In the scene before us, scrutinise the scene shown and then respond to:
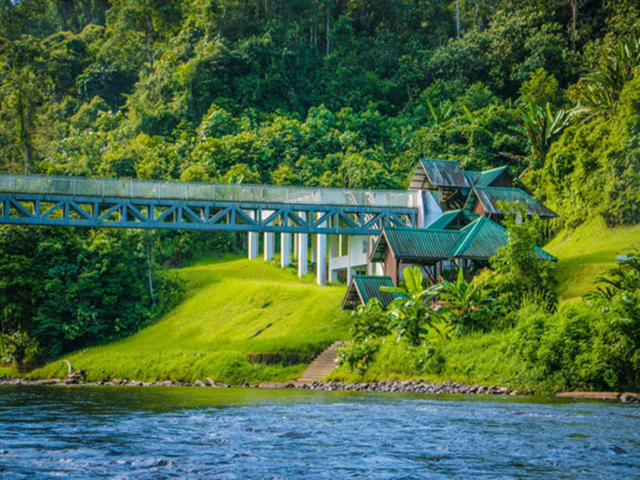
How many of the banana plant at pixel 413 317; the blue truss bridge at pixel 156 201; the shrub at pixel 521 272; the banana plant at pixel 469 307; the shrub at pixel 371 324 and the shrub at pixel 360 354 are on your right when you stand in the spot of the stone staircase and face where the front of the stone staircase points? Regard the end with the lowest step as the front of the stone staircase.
1

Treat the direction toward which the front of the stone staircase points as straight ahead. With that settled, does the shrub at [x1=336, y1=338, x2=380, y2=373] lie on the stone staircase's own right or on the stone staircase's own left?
on the stone staircase's own left

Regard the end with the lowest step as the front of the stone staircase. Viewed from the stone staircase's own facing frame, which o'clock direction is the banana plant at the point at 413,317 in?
The banana plant is roughly at 9 o'clock from the stone staircase.

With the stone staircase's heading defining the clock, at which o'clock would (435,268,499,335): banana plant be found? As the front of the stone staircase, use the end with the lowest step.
The banana plant is roughly at 7 o'clock from the stone staircase.

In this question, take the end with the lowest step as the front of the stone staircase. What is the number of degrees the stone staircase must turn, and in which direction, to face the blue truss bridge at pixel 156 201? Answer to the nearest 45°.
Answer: approximately 90° to its right

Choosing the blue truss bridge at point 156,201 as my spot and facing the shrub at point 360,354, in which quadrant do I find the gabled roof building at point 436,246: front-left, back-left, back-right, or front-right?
front-left

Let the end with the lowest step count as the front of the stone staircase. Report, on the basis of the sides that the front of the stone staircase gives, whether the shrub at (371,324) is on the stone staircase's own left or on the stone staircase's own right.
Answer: on the stone staircase's own left

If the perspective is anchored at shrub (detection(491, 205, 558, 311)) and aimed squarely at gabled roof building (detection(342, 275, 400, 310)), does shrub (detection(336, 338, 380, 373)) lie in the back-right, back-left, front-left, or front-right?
front-left

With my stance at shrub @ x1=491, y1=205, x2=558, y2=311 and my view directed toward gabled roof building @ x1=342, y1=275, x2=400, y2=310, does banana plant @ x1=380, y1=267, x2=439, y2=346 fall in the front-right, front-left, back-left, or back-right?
front-left

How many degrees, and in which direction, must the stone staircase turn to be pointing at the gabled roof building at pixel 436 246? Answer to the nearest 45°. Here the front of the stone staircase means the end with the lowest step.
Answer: approximately 180°

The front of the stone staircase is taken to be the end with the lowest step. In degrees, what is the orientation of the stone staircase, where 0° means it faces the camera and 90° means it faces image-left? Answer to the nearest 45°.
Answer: approximately 45°

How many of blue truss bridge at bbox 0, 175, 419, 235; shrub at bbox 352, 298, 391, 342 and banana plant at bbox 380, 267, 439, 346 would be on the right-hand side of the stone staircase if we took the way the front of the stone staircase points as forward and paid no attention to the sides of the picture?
1
